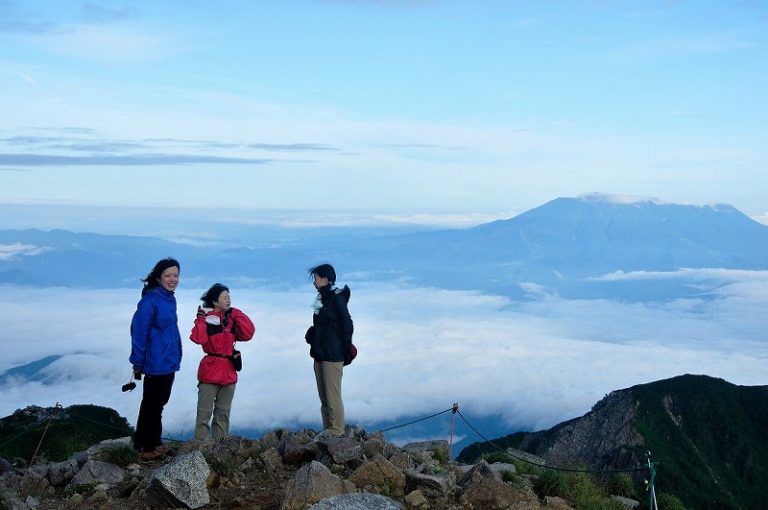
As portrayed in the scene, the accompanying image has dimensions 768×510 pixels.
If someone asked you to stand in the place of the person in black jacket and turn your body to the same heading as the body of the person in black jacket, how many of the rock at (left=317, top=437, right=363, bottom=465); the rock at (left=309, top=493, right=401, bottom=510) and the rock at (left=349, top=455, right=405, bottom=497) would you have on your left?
3

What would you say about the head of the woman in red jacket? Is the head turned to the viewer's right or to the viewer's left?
to the viewer's right

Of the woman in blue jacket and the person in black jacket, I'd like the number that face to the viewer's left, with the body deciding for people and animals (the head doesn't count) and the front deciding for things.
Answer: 1

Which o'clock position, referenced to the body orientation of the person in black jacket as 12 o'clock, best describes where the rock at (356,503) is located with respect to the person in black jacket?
The rock is roughly at 9 o'clock from the person in black jacket.

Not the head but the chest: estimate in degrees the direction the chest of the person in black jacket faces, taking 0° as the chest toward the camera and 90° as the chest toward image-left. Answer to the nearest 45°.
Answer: approximately 90°
